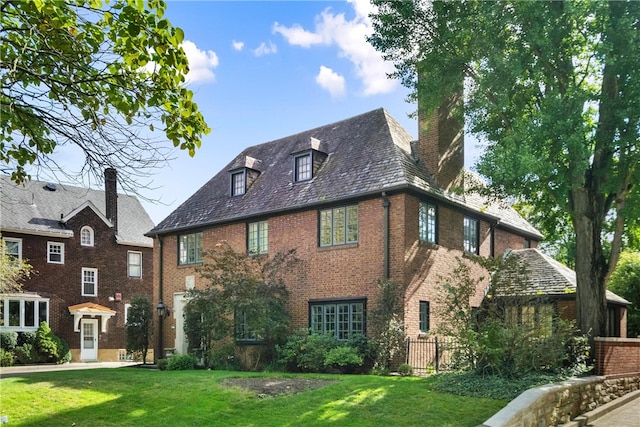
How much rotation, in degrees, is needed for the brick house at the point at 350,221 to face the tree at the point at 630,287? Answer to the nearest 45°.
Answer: approximately 180°

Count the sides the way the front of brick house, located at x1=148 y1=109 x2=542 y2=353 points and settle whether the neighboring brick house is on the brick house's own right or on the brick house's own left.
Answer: on the brick house's own right

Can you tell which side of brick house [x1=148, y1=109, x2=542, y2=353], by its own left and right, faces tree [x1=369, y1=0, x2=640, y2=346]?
left

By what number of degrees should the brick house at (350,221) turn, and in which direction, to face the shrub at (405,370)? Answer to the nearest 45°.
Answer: approximately 45° to its left

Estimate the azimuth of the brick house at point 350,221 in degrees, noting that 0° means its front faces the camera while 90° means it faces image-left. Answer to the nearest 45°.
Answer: approximately 45°

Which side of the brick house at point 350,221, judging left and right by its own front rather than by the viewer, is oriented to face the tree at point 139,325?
right

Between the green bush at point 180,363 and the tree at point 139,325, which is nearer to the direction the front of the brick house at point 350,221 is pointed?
the green bush
